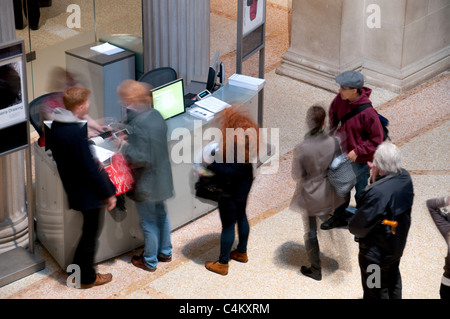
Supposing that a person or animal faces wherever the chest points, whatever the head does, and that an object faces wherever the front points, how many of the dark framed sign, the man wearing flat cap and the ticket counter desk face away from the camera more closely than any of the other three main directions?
0

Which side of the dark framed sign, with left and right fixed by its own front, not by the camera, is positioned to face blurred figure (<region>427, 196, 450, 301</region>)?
front

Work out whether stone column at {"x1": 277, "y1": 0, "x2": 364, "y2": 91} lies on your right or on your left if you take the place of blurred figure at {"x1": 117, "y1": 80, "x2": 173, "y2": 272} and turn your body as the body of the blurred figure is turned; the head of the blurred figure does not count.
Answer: on your right

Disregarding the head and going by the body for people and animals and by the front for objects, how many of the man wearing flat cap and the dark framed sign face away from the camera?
0

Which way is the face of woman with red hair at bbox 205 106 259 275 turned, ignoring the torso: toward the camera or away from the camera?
away from the camera

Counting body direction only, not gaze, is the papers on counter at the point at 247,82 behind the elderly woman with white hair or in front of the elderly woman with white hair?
in front

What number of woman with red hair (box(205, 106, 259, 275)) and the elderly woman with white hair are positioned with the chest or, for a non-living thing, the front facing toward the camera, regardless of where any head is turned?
0

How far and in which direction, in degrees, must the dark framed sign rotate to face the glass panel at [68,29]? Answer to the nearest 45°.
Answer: approximately 135° to its left

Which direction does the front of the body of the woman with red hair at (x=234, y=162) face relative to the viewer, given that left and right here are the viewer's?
facing away from the viewer and to the left of the viewer

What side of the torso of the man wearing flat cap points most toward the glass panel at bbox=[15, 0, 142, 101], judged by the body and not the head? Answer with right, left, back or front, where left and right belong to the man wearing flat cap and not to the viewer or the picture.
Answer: right

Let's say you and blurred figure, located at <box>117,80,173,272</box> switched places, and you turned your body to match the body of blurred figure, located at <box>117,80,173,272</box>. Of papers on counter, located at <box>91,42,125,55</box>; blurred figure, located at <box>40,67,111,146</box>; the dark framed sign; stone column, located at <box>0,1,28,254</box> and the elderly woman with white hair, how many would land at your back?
1

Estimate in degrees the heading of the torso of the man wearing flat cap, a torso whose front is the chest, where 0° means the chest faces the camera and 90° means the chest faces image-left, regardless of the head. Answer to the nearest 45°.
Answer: approximately 45°

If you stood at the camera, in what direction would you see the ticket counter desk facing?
facing the viewer and to the right of the viewer
